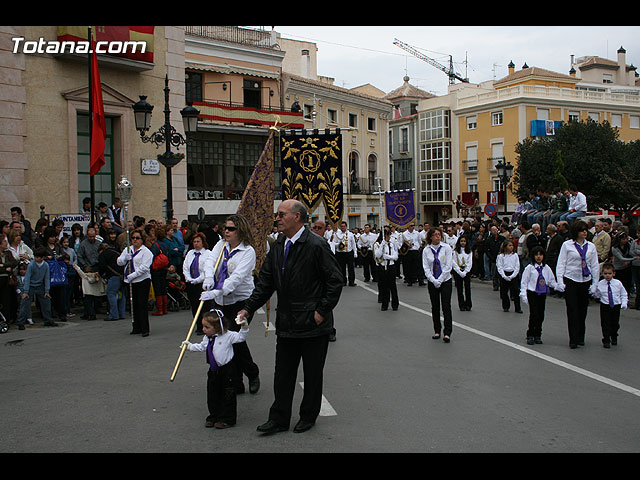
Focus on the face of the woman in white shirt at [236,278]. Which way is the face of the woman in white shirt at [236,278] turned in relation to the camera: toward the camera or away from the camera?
toward the camera

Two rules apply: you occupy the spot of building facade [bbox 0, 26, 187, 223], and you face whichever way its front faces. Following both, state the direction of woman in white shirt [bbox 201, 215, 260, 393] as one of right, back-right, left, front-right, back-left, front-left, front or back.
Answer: front-right

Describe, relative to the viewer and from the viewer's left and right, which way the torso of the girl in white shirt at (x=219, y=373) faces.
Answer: facing the viewer and to the left of the viewer

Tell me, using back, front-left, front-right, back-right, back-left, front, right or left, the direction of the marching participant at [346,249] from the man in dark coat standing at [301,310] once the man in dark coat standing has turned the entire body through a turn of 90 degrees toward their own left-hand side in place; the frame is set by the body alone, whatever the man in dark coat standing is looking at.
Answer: back-left

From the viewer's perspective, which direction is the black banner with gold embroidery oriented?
toward the camera

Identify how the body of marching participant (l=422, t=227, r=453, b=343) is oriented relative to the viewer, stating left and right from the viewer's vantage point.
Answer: facing the viewer

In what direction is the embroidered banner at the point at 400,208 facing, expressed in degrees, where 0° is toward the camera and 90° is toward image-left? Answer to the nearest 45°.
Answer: approximately 0°

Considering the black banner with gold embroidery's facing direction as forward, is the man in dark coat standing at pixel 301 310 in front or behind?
in front

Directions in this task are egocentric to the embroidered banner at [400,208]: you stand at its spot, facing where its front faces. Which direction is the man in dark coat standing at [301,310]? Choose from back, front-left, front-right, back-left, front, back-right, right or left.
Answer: front

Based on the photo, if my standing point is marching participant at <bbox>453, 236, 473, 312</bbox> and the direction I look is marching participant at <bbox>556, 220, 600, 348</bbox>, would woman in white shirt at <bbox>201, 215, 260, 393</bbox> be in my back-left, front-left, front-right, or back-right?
front-right

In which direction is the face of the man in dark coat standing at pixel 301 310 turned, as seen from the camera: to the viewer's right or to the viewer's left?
to the viewer's left

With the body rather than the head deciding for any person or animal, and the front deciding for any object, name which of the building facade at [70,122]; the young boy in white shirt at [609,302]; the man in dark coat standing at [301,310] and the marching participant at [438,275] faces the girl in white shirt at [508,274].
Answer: the building facade
